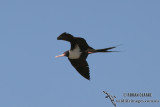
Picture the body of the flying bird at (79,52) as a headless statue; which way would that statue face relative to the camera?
to the viewer's left
